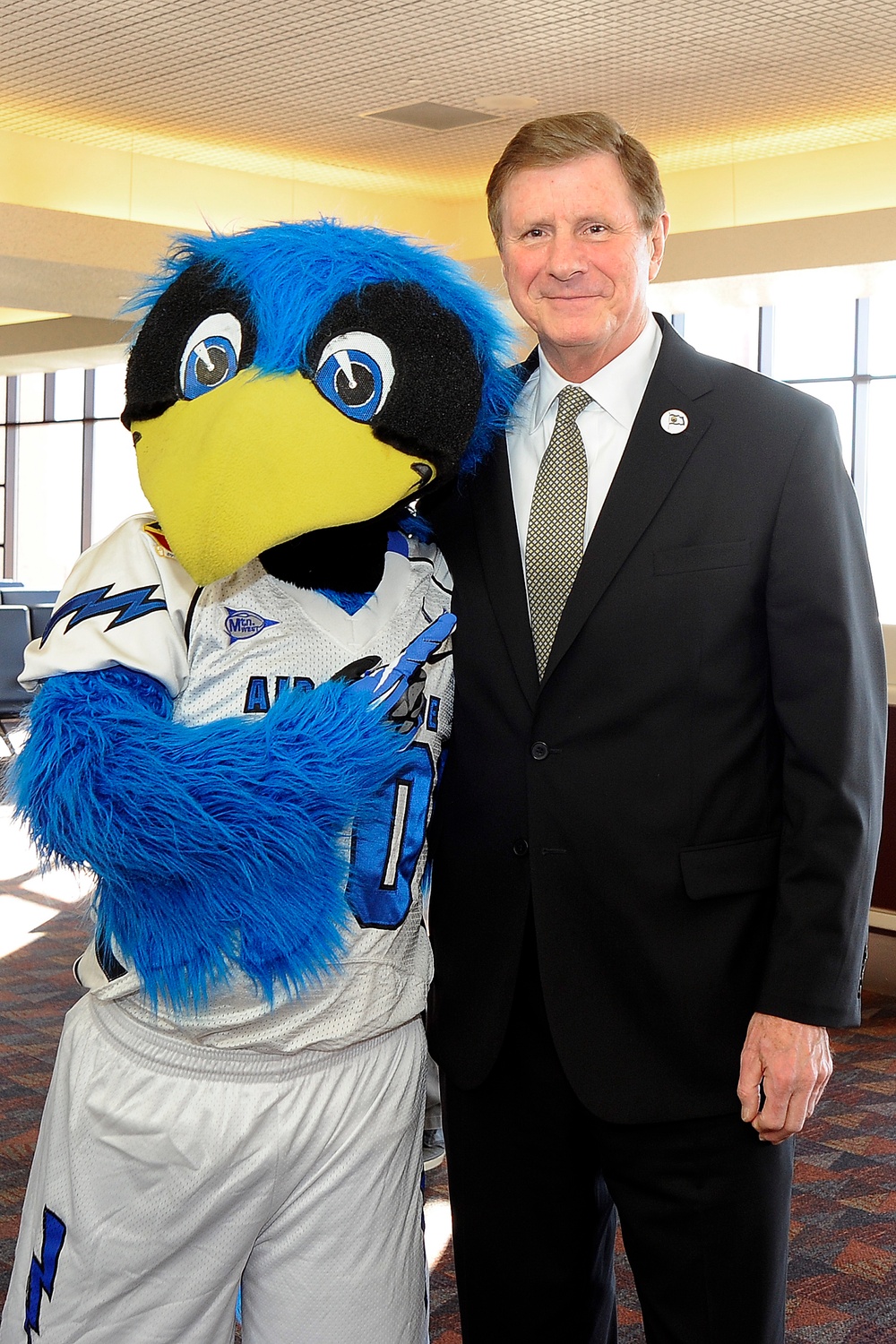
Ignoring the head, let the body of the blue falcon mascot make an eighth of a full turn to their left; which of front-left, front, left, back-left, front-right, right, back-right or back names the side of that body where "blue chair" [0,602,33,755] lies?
left

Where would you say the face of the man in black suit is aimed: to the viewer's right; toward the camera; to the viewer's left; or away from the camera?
toward the camera

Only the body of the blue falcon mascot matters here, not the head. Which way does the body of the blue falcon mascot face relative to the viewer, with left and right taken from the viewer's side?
facing the viewer and to the right of the viewer
